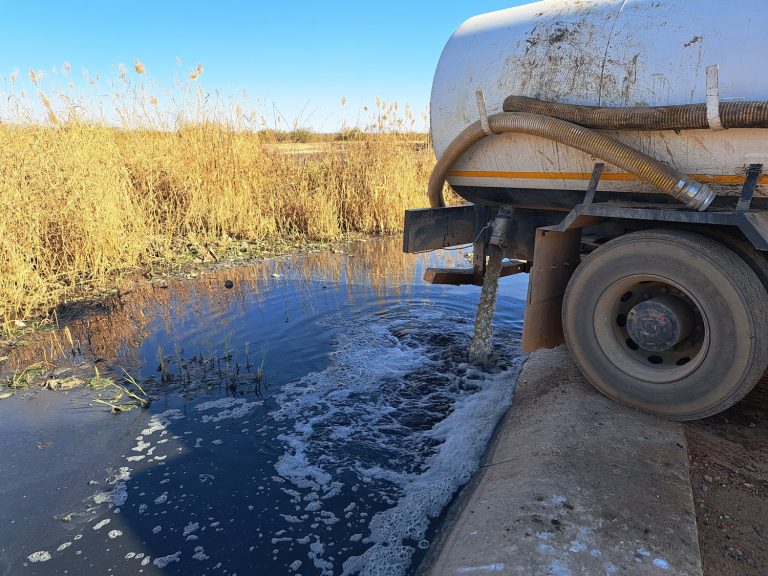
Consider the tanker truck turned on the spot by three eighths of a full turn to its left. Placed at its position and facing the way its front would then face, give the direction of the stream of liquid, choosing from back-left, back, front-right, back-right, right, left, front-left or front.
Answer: front

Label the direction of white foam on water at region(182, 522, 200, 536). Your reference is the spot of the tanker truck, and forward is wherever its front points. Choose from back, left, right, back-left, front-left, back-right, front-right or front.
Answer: back-right

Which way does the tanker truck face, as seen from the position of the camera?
facing to the right of the viewer

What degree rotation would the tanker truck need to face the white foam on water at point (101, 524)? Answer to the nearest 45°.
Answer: approximately 135° to its right
